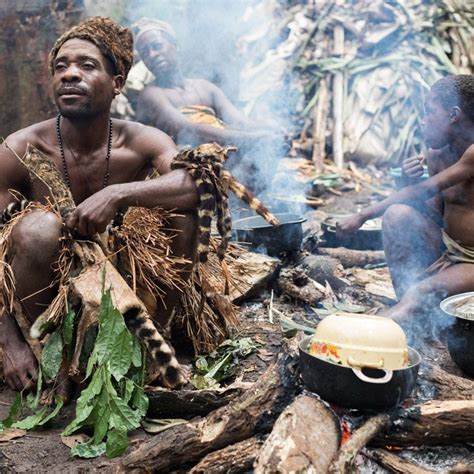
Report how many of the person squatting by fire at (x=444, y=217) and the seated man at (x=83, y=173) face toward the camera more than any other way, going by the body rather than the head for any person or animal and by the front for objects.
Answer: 1

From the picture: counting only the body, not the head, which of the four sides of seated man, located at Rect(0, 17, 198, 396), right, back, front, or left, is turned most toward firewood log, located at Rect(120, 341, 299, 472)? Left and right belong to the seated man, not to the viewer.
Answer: front

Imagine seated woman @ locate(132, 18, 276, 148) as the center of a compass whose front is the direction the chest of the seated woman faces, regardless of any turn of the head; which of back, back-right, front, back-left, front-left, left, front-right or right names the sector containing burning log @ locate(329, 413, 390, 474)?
front-right

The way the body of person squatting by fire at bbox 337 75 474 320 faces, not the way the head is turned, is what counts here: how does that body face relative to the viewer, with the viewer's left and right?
facing to the left of the viewer

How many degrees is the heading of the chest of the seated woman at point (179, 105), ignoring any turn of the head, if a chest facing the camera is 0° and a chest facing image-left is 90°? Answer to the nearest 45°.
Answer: approximately 315°

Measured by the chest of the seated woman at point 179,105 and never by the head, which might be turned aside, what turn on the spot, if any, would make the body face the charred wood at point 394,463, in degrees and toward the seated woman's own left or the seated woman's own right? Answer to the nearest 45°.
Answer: approximately 45° to the seated woman's own right

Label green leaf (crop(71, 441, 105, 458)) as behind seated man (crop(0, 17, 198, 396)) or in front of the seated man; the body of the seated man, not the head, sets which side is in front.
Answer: in front

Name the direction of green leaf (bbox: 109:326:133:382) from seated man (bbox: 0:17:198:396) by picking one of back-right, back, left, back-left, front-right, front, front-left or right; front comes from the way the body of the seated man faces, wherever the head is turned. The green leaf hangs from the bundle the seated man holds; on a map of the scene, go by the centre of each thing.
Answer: front

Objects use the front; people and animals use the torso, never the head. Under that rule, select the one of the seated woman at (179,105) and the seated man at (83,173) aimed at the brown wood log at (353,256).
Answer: the seated woman at (179,105)

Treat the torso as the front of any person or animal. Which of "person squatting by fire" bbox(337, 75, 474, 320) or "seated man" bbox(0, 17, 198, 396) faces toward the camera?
the seated man

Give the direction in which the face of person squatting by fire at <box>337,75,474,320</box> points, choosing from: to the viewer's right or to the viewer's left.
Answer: to the viewer's left

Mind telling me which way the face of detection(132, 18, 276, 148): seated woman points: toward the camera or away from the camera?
toward the camera

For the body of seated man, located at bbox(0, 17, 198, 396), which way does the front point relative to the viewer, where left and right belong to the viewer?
facing the viewer

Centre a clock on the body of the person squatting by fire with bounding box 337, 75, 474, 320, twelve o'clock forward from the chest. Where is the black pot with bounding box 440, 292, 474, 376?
The black pot is roughly at 9 o'clock from the person squatting by fire.

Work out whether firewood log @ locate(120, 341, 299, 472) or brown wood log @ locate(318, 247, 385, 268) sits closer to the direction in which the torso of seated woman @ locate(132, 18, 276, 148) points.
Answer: the brown wood log
